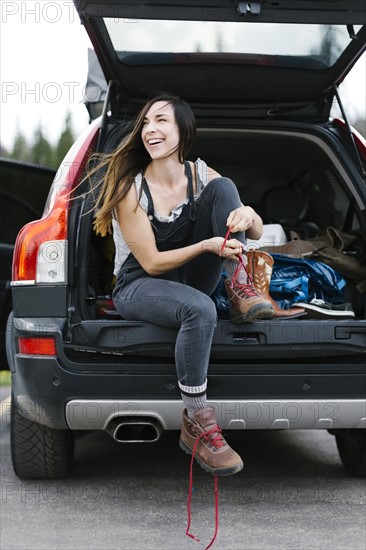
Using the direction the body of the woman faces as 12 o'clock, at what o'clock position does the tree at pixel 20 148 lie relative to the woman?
The tree is roughly at 7 o'clock from the woman.

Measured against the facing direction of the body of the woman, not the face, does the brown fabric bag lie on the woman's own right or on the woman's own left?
on the woman's own left

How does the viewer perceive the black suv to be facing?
facing away from the viewer

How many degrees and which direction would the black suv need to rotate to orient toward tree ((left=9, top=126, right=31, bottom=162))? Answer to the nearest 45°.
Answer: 0° — it already faces it

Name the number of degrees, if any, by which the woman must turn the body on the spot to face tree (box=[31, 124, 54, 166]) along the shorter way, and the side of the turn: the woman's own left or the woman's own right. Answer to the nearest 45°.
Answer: approximately 135° to the woman's own left

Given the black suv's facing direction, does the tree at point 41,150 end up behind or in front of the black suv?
in front

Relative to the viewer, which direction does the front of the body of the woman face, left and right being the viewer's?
facing the viewer and to the right of the viewer
